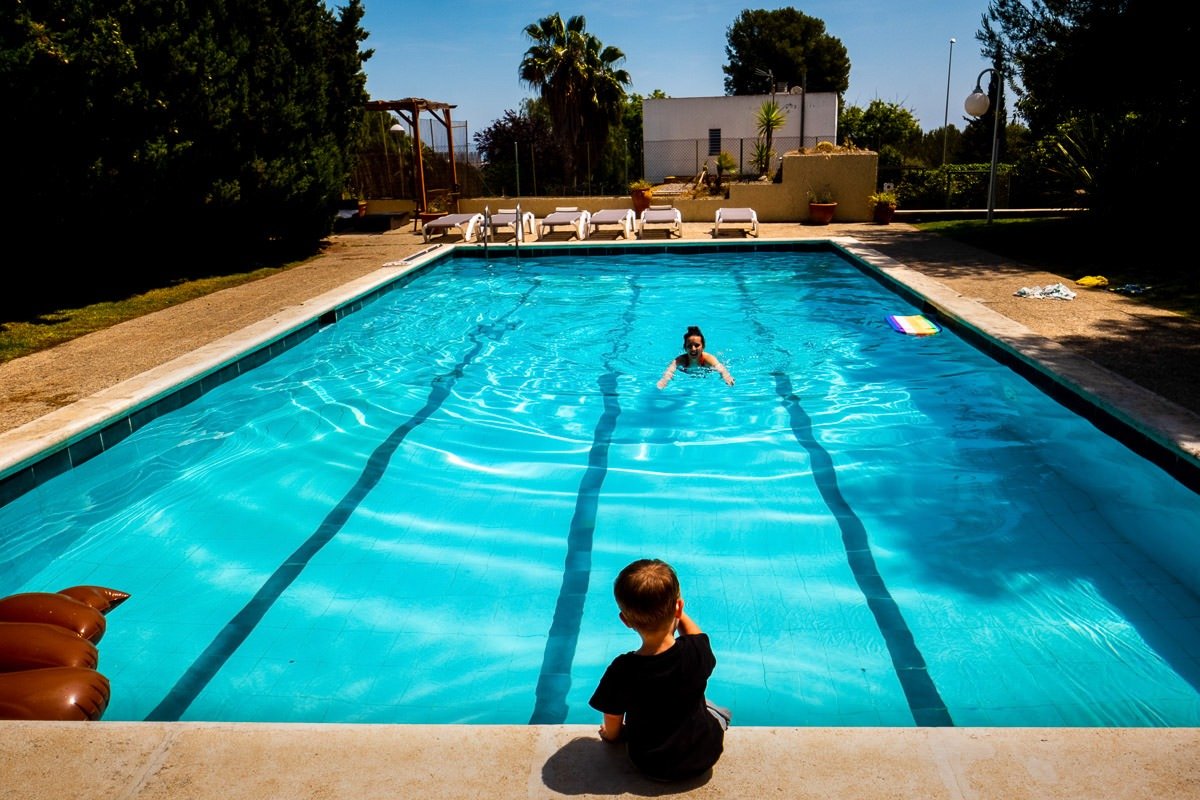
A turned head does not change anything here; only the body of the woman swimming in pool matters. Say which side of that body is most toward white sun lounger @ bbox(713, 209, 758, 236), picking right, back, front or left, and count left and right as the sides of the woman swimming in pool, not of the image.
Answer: back

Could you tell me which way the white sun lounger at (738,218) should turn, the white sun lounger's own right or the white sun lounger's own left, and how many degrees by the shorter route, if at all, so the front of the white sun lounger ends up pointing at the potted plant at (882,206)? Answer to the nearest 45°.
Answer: approximately 135° to the white sun lounger's own left

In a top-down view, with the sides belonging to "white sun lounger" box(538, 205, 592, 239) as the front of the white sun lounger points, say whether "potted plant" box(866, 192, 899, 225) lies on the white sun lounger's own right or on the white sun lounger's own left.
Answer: on the white sun lounger's own left

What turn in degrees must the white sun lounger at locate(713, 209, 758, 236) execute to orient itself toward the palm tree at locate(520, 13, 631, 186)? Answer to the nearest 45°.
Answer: approximately 180°

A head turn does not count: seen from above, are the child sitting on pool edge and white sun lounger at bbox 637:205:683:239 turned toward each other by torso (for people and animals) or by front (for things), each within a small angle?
yes

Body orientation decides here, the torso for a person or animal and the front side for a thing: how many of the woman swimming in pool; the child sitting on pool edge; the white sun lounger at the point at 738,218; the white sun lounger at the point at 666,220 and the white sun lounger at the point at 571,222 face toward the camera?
4

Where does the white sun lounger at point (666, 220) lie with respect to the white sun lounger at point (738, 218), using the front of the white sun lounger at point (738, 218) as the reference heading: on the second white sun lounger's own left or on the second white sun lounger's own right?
on the second white sun lounger's own right

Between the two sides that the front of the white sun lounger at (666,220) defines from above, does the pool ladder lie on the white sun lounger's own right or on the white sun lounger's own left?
on the white sun lounger's own right

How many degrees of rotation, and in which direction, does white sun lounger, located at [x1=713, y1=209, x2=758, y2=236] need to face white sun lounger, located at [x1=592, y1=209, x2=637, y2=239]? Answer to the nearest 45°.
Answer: approximately 90° to its right

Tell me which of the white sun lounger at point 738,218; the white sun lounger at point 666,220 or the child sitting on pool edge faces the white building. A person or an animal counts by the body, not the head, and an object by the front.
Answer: the child sitting on pool edge

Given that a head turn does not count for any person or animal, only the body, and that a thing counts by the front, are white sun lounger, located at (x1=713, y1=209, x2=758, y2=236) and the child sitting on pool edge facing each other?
yes

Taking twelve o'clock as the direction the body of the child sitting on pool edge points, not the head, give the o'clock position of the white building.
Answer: The white building is roughly at 12 o'clock from the child sitting on pool edge.

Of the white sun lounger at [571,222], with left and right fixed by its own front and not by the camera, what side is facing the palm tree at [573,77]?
back
